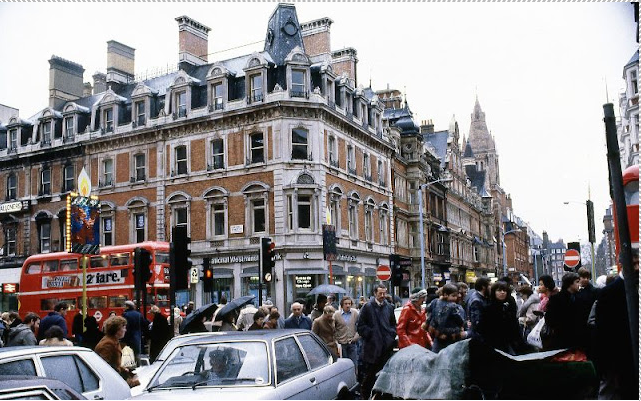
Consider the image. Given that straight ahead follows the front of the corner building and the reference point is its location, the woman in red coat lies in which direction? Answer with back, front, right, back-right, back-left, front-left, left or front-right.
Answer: front

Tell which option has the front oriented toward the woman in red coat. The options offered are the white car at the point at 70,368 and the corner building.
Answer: the corner building

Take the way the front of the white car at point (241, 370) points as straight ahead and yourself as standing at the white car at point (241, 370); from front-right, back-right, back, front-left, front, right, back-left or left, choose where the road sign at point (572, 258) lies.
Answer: back

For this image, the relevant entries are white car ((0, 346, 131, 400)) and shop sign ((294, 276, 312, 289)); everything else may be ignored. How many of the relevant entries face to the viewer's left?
1

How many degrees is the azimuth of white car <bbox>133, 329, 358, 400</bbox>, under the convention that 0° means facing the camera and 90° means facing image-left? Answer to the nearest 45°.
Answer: approximately 45°

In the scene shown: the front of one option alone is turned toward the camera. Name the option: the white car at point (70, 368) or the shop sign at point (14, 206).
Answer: the shop sign

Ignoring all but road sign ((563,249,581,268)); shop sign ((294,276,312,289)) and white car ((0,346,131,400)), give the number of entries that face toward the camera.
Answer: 2

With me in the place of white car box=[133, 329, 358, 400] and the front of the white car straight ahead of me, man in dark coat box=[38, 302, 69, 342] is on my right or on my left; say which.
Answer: on my right

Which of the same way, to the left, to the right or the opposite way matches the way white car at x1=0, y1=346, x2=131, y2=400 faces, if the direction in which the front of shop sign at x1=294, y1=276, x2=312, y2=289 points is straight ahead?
to the right

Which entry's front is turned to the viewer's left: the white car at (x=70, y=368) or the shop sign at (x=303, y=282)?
the white car

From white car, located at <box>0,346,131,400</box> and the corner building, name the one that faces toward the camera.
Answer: the corner building

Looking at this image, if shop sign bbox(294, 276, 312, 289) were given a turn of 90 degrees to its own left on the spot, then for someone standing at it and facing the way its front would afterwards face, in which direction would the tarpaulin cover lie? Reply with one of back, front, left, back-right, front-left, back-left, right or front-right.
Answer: right

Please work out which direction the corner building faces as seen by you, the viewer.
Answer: facing the viewer

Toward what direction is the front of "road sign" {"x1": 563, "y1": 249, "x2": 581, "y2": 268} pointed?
toward the camera

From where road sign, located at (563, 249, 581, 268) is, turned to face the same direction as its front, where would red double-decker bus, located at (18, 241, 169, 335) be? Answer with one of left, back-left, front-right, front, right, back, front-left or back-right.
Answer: right

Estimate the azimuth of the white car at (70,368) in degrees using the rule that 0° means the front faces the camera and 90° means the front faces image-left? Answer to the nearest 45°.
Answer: approximately 90°

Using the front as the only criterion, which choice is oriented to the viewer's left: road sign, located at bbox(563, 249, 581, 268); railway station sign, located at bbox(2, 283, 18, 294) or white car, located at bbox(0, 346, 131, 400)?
the white car

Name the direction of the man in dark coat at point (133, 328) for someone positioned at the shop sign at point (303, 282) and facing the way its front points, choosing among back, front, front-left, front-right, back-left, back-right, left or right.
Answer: front

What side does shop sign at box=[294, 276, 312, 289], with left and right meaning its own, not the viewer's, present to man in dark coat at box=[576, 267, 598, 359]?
front
